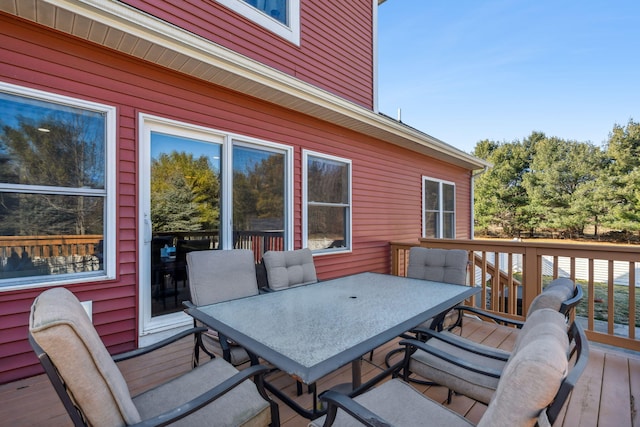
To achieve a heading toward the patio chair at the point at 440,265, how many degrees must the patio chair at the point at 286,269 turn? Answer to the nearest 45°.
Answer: approximately 45° to its left

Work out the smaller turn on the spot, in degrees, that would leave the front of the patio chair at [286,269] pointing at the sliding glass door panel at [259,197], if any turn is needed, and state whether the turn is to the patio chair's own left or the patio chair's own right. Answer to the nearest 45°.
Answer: approximately 135° to the patio chair's own left

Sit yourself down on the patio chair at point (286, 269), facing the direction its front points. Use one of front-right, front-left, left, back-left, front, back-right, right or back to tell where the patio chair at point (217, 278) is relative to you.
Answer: right

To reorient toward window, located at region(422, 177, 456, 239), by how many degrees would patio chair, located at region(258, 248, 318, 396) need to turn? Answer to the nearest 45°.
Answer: approximately 90° to its left

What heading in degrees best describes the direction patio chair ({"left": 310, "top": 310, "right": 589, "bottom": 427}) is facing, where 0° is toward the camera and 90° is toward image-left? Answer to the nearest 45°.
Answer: approximately 90°

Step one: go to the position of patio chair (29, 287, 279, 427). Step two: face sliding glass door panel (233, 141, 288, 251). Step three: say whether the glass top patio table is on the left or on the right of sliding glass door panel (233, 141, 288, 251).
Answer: right

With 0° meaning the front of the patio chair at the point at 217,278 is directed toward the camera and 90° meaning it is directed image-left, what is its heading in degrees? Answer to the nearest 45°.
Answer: approximately 315°

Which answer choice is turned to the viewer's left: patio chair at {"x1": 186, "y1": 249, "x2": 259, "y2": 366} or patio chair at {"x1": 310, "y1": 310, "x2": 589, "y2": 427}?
patio chair at {"x1": 310, "y1": 310, "x2": 589, "y2": 427}

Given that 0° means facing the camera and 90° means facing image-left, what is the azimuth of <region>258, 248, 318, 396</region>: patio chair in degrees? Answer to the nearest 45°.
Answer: approximately 315°

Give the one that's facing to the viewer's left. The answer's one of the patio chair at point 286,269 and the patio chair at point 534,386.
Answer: the patio chair at point 534,386

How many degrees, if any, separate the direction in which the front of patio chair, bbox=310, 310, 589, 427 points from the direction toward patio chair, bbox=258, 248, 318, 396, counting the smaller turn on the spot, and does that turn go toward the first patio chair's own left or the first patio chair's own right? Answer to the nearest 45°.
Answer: approximately 45° to the first patio chair's own right
